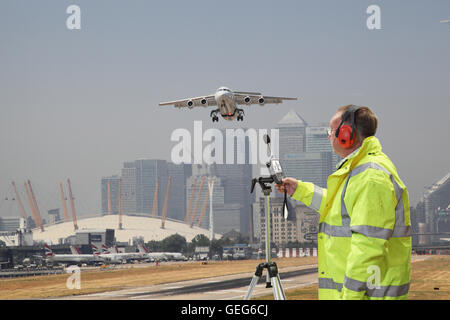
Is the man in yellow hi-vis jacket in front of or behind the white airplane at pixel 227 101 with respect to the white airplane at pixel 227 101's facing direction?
in front

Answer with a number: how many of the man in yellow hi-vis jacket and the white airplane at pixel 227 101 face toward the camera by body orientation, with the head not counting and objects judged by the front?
1

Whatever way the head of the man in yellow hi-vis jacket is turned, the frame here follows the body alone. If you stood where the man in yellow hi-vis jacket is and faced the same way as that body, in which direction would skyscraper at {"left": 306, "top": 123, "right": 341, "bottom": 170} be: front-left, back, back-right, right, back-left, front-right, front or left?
right

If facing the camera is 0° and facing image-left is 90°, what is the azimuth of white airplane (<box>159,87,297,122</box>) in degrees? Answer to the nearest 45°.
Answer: approximately 0°

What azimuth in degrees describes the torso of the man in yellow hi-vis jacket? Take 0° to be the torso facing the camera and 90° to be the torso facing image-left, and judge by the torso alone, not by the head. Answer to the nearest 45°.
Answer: approximately 90°

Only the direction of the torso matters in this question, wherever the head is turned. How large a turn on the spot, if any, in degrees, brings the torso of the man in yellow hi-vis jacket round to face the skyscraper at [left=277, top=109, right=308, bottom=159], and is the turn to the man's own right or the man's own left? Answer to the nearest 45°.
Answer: approximately 90° to the man's own right

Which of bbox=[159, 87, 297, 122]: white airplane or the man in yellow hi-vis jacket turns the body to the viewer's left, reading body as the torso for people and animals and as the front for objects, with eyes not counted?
the man in yellow hi-vis jacket
